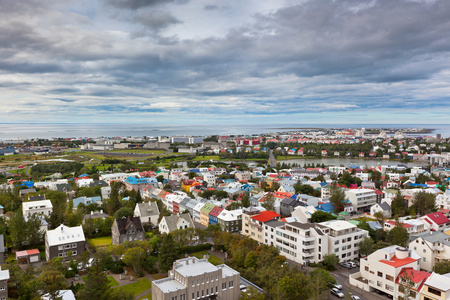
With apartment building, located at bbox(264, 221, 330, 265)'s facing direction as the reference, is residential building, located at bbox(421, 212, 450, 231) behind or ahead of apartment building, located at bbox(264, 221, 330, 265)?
behind

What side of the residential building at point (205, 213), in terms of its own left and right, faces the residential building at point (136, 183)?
right

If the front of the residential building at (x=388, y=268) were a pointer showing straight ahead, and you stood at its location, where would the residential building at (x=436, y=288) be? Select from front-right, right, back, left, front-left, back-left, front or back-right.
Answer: left

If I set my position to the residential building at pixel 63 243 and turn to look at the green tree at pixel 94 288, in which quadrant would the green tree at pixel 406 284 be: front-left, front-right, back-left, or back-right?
front-left

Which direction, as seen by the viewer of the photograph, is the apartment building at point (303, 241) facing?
facing the viewer and to the left of the viewer

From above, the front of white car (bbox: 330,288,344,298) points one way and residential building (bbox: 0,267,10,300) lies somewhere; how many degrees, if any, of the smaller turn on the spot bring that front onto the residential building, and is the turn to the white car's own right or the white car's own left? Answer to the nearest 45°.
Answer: approximately 90° to the white car's own right

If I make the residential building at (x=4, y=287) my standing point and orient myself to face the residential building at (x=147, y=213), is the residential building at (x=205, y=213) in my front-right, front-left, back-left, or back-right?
front-right

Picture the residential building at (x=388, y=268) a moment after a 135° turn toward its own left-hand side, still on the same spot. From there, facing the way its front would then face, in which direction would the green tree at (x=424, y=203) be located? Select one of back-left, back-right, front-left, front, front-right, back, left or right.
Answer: left

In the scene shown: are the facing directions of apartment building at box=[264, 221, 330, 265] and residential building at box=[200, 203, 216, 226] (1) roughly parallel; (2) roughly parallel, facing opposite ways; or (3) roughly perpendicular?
roughly parallel

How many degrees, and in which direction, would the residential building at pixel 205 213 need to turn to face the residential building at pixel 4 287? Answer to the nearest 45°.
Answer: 0° — it already faces it

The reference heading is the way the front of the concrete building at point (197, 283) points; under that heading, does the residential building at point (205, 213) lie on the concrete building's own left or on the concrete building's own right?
on the concrete building's own left

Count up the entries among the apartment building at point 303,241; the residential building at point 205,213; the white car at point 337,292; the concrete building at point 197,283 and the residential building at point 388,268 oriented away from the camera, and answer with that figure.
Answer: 0

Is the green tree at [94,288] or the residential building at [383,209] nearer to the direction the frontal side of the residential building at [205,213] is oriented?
the green tree

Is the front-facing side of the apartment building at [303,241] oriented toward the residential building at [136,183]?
no

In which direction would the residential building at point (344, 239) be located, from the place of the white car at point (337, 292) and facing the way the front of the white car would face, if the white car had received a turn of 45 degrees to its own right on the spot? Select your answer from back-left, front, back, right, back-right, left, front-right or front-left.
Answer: back

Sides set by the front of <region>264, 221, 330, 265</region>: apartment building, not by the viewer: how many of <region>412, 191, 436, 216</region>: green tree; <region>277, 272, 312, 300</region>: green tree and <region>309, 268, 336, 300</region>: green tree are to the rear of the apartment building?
1
